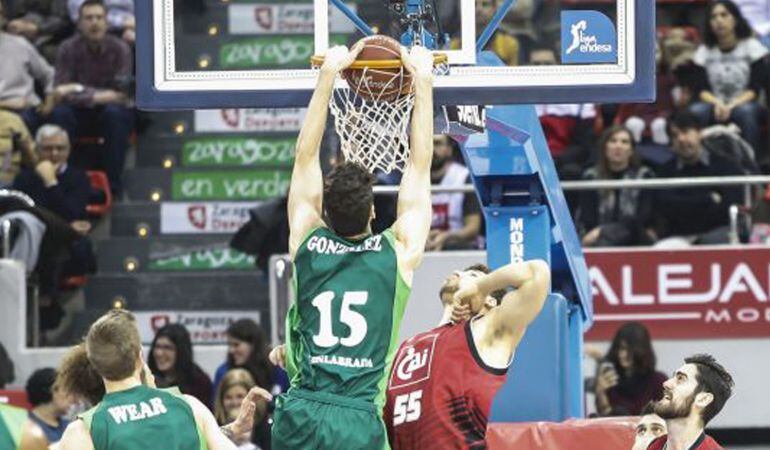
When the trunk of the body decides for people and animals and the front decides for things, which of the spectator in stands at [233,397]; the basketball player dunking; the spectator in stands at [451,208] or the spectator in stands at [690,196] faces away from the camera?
the basketball player dunking

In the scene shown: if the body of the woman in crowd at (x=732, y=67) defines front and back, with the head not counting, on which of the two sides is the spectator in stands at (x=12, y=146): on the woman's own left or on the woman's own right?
on the woman's own right

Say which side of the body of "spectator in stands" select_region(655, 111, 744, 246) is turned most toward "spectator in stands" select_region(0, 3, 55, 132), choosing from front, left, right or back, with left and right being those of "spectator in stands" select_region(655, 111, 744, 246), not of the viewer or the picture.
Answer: right

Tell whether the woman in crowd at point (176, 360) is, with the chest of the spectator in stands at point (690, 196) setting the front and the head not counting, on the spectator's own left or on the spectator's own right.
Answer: on the spectator's own right

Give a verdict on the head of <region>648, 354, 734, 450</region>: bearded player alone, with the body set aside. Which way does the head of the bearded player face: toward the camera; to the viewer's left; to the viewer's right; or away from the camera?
to the viewer's left

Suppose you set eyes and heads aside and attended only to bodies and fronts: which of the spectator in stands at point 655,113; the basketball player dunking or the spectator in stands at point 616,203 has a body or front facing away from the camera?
the basketball player dunking

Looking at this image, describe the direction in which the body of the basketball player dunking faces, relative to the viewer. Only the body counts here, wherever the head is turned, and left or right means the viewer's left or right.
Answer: facing away from the viewer
